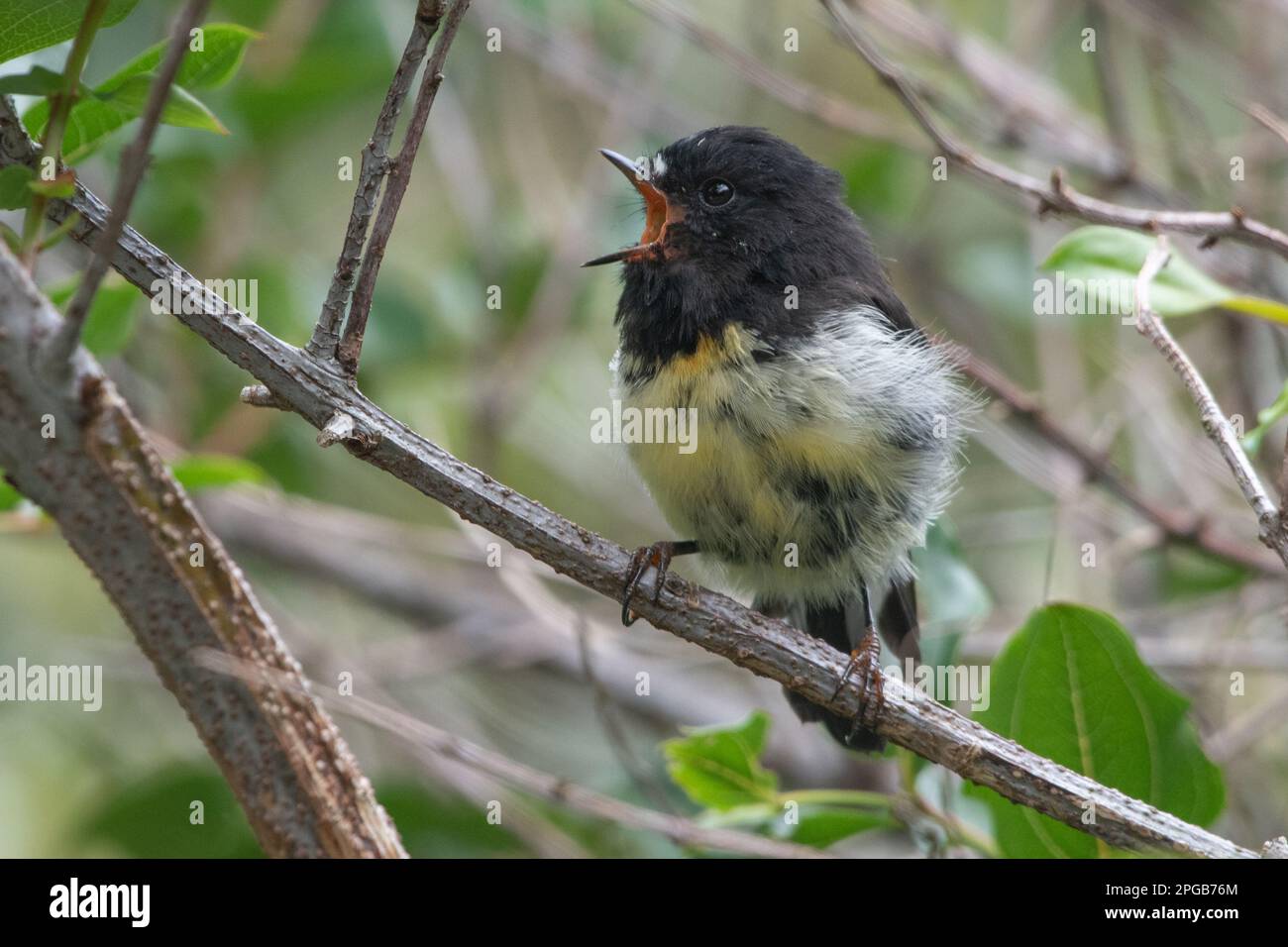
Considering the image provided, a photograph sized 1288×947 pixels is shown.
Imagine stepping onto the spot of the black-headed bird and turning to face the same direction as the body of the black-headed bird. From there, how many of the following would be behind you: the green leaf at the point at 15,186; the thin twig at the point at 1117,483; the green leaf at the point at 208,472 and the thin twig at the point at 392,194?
1

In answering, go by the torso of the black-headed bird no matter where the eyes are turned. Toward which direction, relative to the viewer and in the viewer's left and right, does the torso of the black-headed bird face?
facing the viewer and to the left of the viewer

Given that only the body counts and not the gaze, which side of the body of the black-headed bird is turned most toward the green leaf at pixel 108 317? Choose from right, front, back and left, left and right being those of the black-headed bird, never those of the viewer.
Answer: right

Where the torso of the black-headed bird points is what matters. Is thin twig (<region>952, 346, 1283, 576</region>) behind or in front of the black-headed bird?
behind

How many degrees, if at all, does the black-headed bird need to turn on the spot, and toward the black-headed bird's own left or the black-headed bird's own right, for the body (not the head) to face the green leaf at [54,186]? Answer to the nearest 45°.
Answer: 0° — it already faces it

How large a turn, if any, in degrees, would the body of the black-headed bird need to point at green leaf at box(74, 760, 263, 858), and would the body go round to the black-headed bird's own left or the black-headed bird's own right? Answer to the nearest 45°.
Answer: approximately 90° to the black-headed bird's own right

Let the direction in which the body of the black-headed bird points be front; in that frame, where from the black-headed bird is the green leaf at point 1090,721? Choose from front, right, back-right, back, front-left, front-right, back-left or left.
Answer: left

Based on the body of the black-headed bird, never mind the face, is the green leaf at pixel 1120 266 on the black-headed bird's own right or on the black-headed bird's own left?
on the black-headed bird's own left
